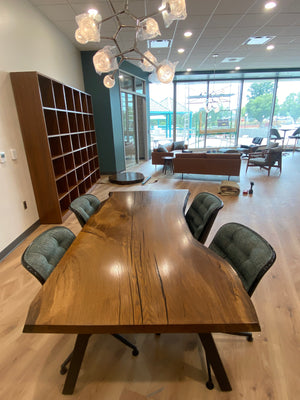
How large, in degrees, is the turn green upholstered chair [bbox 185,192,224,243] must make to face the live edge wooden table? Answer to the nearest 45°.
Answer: approximately 45° to its left

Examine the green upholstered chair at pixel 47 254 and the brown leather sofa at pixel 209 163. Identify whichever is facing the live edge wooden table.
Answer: the green upholstered chair

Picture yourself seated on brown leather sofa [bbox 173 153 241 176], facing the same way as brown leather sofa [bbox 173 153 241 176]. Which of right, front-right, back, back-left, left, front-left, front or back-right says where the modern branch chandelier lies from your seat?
back

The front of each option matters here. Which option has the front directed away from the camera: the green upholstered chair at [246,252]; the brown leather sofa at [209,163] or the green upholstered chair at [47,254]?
the brown leather sofa

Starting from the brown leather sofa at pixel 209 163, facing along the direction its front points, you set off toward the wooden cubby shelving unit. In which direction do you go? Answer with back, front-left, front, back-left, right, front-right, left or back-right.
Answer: back-left

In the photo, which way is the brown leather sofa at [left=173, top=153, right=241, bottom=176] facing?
away from the camera

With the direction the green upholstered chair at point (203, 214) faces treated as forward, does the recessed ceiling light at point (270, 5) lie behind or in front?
behind

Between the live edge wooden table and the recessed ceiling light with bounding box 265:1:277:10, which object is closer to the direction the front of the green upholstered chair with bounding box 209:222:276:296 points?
the live edge wooden table

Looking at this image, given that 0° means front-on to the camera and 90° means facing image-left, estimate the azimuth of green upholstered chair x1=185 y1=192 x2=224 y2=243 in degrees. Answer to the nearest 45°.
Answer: approximately 45°

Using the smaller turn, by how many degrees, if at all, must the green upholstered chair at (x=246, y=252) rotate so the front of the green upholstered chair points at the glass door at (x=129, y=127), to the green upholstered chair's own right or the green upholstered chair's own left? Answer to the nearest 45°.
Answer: approximately 90° to the green upholstered chair's own right

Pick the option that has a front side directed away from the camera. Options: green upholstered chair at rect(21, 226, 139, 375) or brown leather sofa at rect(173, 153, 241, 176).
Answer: the brown leather sofa

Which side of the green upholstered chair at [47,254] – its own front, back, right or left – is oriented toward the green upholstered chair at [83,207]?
left

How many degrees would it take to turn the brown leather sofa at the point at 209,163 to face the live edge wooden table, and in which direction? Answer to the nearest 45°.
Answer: approximately 180°

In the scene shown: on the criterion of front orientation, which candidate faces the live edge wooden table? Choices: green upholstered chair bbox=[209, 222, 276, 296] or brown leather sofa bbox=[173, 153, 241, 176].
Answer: the green upholstered chair

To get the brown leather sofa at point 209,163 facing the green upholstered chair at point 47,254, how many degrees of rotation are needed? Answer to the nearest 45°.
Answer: approximately 180°

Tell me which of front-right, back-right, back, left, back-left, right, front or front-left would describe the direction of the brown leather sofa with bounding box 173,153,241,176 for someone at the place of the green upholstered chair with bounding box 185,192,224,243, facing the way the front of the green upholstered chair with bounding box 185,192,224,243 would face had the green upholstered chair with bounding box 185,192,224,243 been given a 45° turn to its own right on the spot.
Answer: right
